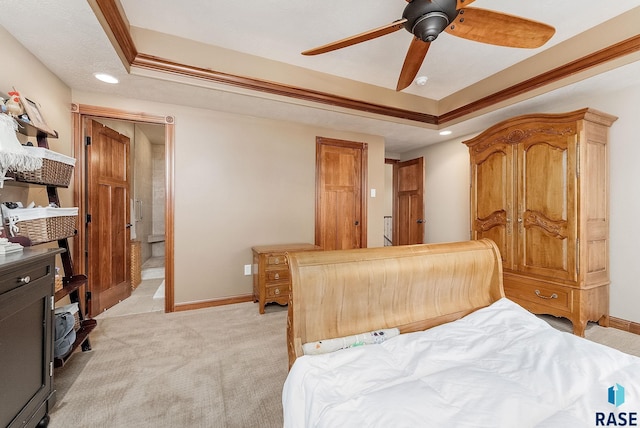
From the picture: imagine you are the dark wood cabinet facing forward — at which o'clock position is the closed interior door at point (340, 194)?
The closed interior door is roughly at 10 o'clock from the dark wood cabinet.

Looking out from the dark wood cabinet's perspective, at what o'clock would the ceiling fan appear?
The ceiling fan is roughly at 12 o'clock from the dark wood cabinet.

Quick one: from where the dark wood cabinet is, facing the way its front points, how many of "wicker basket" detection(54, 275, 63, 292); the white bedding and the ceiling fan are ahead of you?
2

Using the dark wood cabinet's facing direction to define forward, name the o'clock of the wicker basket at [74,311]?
The wicker basket is roughly at 8 o'clock from the dark wood cabinet.

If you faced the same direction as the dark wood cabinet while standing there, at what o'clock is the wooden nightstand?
The wooden nightstand is roughly at 10 o'clock from the dark wood cabinet.

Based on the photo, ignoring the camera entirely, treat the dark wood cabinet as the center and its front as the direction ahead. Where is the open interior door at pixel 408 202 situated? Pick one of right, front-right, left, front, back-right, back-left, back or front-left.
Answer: front-left

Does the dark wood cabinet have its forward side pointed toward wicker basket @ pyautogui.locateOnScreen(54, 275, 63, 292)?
no

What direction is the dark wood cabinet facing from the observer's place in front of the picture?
facing the viewer and to the right of the viewer

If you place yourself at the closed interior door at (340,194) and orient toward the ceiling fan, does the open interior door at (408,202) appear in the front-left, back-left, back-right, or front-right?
back-left

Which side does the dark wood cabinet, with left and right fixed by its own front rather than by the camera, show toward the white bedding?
front
